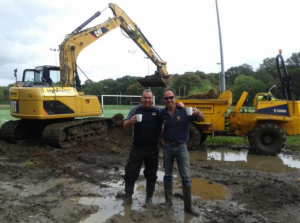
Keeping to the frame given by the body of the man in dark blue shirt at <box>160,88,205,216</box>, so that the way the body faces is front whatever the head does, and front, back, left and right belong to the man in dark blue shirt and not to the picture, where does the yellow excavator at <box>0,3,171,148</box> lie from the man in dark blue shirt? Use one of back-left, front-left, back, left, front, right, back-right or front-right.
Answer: back-right

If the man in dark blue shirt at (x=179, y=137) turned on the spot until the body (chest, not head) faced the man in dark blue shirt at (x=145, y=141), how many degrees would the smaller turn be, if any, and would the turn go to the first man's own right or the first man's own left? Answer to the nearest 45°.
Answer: approximately 90° to the first man's own right

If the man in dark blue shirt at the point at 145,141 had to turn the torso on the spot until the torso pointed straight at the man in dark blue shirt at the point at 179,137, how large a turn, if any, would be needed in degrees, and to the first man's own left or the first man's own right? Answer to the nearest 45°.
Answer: approximately 45° to the first man's own left

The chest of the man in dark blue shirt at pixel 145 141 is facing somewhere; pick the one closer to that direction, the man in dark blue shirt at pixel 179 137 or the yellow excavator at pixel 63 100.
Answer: the man in dark blue shirt

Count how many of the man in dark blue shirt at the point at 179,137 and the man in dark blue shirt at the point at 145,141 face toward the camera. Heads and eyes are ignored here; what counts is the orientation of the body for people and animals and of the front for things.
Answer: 2

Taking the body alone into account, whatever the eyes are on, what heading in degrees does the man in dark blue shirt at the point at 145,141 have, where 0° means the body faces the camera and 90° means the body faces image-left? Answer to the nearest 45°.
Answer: approximately 0°

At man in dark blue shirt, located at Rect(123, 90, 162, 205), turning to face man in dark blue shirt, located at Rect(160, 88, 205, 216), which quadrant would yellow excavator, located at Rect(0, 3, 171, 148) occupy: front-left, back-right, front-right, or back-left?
back-left

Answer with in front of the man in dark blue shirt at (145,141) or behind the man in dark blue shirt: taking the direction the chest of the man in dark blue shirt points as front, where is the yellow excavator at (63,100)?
behind
